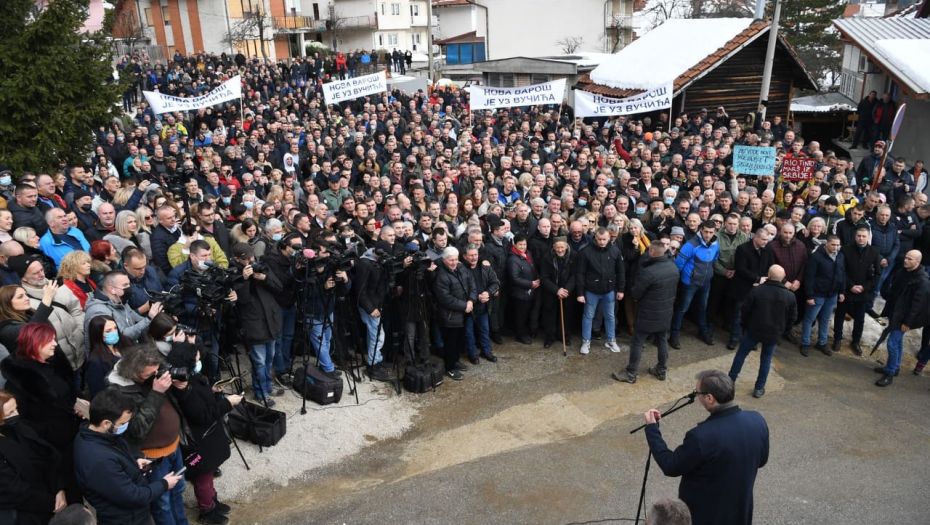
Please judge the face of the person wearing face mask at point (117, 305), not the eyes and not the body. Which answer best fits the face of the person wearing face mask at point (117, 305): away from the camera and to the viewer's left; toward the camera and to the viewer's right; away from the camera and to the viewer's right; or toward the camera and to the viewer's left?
toward the camera and to the viewer's right

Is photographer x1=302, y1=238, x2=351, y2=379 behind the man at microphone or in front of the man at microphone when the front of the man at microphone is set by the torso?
in front

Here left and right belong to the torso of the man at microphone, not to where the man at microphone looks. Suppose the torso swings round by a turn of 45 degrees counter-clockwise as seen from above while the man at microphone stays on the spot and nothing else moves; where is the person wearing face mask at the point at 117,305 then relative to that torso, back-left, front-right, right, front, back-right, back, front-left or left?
front

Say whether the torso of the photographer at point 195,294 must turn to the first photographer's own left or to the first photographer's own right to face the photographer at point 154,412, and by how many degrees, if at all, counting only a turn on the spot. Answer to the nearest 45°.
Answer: approximately 45° to the first photographer's own right

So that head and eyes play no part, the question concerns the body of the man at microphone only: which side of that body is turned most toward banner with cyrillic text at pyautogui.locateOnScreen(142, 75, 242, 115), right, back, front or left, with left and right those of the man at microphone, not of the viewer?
front

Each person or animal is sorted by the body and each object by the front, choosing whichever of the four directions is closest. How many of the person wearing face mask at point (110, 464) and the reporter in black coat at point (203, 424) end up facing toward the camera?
0

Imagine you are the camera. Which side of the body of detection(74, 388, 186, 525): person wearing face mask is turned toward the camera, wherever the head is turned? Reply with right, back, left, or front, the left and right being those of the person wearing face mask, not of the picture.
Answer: right

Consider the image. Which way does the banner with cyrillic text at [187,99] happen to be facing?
toward the camera

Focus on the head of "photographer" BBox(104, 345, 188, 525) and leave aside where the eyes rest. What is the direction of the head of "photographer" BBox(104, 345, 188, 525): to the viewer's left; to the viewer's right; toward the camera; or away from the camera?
to the viewer's right

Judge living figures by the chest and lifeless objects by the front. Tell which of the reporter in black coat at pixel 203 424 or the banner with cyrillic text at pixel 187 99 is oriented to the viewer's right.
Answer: the reporter in black coat

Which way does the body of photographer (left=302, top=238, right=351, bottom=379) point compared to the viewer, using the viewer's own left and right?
facing the viewer and to the right of the viewer

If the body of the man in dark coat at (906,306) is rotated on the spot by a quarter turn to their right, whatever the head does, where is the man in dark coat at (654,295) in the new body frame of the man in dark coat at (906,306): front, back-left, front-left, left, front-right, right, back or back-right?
left

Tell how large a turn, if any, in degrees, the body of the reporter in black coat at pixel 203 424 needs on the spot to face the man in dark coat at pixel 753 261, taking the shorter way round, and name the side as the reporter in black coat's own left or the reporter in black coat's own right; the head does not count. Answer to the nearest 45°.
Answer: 0° — they already face them

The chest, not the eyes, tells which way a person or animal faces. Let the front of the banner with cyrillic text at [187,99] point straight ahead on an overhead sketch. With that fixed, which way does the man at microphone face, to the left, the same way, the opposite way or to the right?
the opposite way

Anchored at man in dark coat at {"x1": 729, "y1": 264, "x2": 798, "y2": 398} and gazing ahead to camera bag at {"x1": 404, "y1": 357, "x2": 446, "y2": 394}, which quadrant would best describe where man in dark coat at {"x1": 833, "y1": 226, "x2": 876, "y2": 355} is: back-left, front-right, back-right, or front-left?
back-right

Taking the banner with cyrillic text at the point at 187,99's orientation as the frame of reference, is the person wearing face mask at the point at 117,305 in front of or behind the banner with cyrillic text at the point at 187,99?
in front

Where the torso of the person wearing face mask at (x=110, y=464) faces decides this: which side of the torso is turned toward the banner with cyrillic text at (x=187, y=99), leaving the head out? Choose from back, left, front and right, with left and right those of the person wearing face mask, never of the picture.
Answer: left

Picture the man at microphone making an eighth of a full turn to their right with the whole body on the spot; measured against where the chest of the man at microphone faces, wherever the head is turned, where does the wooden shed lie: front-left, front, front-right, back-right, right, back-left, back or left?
front
